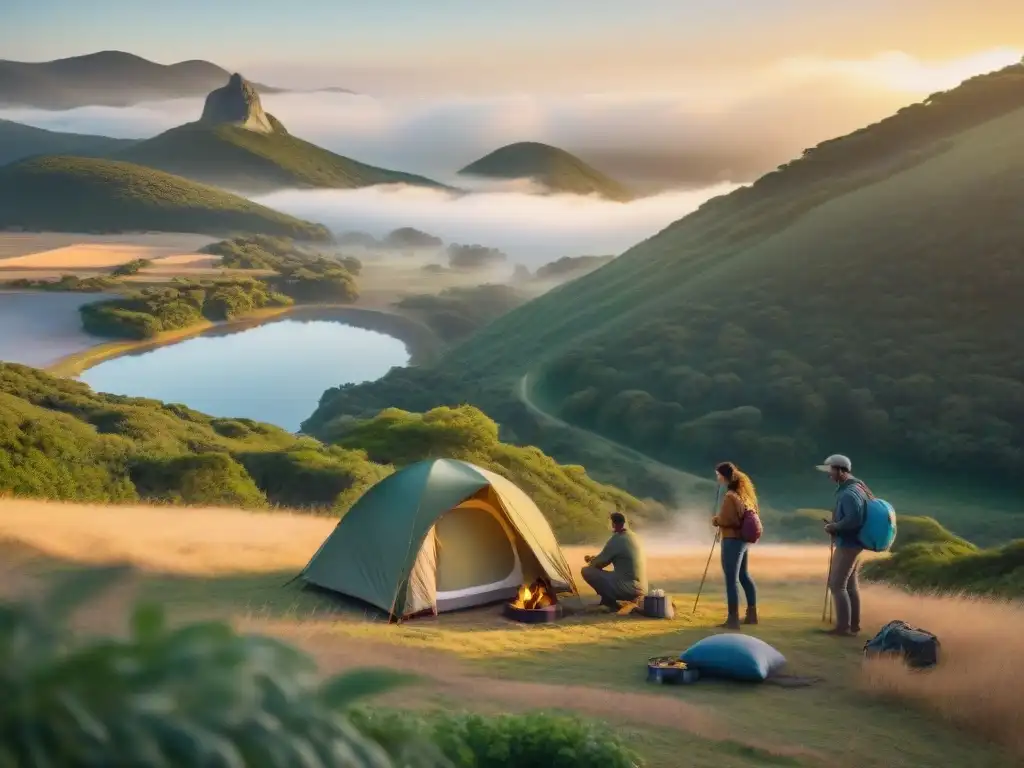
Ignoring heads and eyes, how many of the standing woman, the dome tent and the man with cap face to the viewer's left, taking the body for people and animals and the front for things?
2

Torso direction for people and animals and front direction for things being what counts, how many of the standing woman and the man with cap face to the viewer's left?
2

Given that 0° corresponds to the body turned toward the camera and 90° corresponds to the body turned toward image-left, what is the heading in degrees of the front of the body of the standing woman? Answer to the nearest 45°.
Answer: approximately 90°

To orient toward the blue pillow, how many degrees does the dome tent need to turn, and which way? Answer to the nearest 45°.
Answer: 0° — it already faces it

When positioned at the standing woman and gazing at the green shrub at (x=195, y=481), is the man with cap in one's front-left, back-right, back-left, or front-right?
back-right

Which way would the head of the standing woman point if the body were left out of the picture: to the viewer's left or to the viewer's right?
to the viewer's left

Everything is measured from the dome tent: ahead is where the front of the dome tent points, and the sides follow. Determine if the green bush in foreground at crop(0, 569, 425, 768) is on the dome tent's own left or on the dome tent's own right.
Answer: on the dome tent's own right

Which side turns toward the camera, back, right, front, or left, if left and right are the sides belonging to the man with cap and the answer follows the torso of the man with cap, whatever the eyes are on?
left

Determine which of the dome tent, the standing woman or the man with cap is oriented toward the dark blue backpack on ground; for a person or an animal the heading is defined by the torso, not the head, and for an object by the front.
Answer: the dome tent

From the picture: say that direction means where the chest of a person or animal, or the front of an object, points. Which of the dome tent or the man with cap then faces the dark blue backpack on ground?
the dome tent
